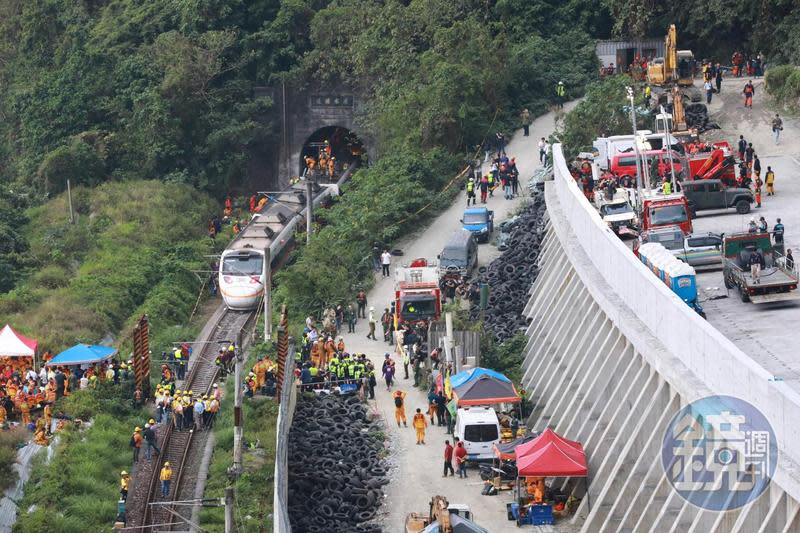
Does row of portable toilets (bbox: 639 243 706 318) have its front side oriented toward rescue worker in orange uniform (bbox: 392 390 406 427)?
no

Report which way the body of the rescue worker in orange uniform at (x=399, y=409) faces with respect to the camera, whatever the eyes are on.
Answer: away from the camera

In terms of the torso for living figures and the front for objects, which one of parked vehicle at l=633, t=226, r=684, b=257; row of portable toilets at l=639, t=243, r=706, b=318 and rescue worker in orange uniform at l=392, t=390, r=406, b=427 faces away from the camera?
the rescue worker in orange uniform

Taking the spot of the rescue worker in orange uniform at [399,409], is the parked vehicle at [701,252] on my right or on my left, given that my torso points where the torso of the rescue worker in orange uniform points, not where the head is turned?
on my right

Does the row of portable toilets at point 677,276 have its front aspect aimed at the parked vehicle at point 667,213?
no
